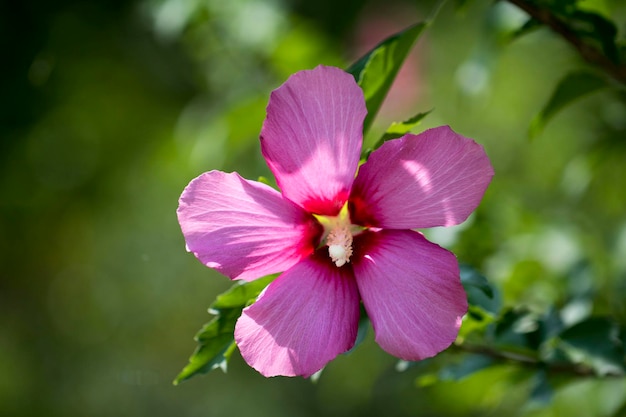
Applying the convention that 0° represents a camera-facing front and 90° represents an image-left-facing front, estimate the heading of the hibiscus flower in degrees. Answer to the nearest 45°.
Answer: approximately 0°
